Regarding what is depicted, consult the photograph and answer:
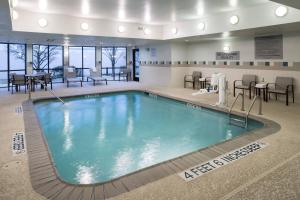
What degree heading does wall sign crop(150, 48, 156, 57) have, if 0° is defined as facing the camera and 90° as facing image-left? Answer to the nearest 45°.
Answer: approximately 0°

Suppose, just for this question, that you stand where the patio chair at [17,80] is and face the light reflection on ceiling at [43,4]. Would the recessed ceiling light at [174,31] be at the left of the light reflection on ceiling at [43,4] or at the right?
left

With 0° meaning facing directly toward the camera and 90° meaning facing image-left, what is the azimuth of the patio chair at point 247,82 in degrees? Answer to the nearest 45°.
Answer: approximately 45°

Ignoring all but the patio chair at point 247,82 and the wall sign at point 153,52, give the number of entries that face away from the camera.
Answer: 0

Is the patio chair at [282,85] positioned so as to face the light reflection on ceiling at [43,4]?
yes

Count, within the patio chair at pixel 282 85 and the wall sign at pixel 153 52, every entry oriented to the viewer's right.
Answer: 0
